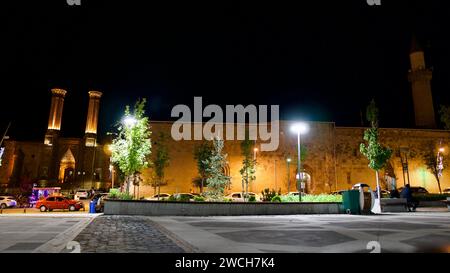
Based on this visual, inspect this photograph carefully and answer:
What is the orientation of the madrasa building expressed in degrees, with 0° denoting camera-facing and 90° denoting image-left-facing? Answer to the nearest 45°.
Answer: approximately 0°

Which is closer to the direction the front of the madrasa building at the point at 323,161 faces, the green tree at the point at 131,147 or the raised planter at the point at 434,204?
the raised planter

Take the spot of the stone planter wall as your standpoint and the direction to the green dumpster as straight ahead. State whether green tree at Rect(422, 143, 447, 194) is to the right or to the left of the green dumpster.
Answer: left

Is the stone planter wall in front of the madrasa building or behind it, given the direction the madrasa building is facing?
in front

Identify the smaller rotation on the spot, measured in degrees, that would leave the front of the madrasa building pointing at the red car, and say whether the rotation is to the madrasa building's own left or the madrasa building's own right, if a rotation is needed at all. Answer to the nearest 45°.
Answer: approximately 45° to the madrasa building's own right

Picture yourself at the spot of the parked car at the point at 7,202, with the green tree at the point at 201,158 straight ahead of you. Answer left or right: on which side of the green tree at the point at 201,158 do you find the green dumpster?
right
